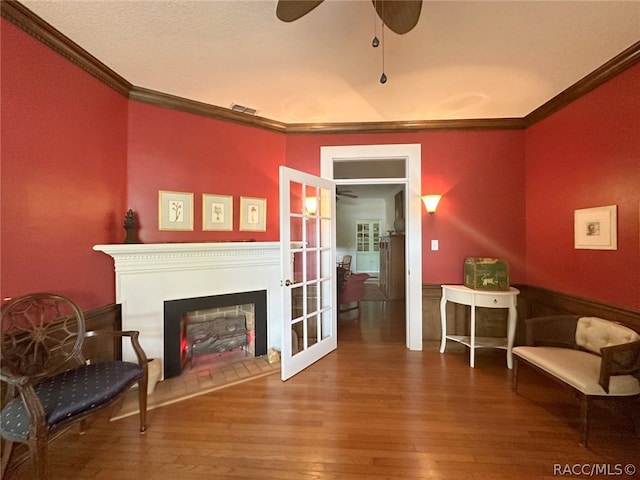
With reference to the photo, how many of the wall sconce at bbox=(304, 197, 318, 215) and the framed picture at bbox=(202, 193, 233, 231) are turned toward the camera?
2

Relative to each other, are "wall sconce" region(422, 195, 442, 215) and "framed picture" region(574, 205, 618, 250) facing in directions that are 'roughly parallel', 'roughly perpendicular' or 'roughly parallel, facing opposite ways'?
roughly perpendicular

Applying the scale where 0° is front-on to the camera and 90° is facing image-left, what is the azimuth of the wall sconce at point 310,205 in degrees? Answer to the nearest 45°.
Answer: approximately 0°

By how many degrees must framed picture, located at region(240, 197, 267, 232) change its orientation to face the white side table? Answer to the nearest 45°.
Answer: approximately 90° to its left

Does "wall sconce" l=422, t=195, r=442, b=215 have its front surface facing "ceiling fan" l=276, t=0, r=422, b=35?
yes

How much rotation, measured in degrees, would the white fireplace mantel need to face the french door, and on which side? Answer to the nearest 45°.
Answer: approximately 45° to its left

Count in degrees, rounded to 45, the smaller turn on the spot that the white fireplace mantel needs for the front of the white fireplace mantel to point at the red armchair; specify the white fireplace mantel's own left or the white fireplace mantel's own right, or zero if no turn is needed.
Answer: approximately 90° to the white fireplace mantel's own left
